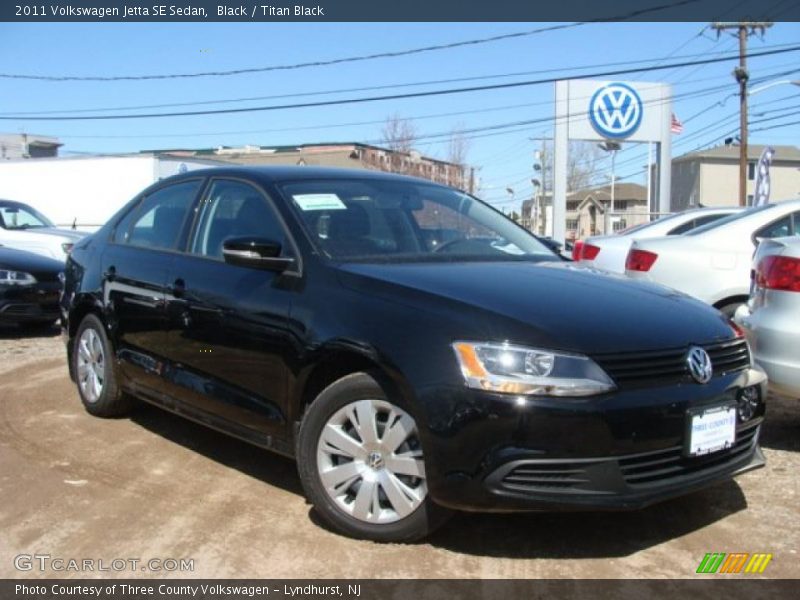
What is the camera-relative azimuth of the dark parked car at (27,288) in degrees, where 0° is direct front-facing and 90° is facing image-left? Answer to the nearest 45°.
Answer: approximately 315°

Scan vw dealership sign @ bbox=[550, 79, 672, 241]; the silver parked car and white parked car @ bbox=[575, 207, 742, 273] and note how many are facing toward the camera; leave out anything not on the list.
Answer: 1

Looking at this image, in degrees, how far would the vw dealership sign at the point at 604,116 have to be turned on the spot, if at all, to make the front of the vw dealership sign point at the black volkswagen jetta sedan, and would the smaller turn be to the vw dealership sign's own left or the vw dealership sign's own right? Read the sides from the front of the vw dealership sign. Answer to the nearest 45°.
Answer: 0° — it already faces it

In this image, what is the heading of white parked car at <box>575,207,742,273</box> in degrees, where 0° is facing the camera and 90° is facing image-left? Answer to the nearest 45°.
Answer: approximately 225°

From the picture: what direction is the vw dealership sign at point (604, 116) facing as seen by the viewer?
toward the camera

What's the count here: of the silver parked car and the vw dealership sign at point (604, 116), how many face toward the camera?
1

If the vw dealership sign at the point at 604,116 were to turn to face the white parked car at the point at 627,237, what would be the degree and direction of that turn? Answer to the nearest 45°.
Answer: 0° — it already faces it

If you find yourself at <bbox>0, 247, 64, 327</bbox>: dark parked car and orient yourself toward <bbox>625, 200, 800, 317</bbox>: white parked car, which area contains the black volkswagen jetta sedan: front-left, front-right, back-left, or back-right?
front-right

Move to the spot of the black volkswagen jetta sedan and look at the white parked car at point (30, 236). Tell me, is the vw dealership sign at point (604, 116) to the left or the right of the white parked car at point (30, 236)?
right

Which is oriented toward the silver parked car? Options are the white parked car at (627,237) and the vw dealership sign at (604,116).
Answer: the vw dealership sign

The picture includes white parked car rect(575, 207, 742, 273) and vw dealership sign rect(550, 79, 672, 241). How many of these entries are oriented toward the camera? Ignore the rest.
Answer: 1

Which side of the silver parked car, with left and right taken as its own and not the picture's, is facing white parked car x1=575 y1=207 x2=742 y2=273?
left

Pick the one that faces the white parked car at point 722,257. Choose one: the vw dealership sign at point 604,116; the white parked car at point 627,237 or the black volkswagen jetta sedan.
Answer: the vw dealership sign

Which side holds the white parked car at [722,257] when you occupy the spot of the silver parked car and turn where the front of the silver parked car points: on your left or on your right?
on your left

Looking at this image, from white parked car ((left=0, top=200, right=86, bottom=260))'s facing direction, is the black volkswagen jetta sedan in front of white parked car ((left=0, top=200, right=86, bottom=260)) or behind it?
in front

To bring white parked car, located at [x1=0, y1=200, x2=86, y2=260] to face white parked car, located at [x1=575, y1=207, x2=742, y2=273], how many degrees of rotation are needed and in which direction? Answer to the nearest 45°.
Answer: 0° — it already faces it
